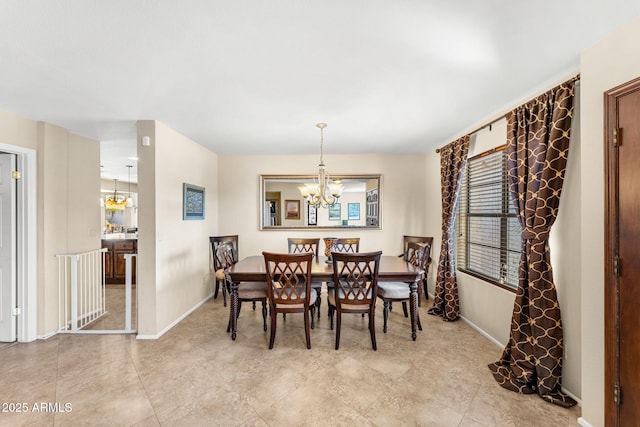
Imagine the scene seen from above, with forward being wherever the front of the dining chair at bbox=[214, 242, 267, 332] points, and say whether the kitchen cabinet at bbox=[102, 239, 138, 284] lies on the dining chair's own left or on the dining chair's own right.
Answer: on the dining chair's own left

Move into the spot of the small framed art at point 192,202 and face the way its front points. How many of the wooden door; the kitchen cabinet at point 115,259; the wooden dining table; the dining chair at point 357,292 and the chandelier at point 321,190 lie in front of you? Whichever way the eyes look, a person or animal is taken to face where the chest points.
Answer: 4

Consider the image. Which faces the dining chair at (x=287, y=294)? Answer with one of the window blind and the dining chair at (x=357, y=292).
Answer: the window blind

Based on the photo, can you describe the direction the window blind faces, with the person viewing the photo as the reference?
facing the viewer and to the left of the viewer

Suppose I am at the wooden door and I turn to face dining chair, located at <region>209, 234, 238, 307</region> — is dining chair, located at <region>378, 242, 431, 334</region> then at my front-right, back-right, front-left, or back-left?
front-right

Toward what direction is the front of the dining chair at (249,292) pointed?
to the viewer's right

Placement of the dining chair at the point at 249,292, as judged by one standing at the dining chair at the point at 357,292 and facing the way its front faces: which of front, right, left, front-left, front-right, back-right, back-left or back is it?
left

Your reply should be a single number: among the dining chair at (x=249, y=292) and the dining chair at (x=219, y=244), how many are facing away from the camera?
0

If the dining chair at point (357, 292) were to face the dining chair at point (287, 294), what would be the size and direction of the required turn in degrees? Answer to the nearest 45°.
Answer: approximately 90° to its left

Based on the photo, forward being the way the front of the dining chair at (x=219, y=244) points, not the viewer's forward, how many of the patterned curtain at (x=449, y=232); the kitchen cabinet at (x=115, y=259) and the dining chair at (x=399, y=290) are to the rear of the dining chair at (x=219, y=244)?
1

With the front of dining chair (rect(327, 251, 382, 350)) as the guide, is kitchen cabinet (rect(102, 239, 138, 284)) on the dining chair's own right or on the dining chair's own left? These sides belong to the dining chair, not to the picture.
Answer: on the dining chair's own left

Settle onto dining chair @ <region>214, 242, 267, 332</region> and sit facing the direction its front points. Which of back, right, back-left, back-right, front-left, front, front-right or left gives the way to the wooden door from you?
front-right

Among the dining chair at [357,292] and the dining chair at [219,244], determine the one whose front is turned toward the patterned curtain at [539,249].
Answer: the dining chair at [219,244]

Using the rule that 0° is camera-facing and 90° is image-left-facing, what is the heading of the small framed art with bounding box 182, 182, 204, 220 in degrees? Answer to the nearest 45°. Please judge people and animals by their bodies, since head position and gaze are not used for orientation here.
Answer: approximately 315°

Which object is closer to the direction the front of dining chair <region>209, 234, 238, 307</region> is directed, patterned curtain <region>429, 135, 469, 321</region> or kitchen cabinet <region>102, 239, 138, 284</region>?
the patterned curtain

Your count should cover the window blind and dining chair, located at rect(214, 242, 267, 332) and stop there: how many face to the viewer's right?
1

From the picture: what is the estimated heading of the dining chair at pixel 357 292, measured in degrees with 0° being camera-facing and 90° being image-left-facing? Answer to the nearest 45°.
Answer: approximately 180°
